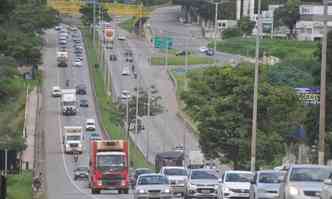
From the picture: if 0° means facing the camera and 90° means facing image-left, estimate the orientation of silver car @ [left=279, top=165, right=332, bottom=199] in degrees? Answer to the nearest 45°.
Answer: approximately 0°

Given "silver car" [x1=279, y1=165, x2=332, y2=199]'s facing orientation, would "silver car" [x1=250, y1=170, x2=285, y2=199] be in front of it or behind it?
behind
